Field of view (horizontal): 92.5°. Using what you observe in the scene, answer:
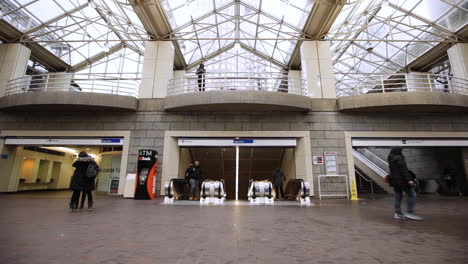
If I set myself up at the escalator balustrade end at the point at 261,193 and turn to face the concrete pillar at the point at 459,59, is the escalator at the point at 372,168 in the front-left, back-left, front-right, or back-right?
front-left

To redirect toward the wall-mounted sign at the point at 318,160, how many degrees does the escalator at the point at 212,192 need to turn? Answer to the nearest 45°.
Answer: approximately 90° to its left

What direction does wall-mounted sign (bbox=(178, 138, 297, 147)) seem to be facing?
toward the camera

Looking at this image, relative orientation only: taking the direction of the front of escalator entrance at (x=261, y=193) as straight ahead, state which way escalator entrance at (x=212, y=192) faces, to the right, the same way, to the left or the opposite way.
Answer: the same way

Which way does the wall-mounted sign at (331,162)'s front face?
toward the camera

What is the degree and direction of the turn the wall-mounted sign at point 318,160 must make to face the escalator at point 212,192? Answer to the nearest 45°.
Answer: approximately 45° to its right

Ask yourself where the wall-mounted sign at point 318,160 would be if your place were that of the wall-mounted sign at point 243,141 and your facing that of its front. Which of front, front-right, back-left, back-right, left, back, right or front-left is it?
left

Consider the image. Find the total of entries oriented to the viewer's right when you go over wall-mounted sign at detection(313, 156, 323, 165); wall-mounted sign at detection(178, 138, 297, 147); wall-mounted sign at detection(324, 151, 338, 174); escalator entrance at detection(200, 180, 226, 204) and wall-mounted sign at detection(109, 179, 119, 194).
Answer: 0

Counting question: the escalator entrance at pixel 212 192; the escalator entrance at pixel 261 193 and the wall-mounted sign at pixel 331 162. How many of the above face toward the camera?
3

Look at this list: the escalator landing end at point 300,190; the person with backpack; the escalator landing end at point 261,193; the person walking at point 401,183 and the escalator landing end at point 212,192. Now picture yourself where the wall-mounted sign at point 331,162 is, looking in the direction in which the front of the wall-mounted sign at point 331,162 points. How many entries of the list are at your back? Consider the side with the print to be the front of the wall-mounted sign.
0

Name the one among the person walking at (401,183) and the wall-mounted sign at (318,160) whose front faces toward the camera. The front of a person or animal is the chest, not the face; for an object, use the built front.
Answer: the wall-mounted sign

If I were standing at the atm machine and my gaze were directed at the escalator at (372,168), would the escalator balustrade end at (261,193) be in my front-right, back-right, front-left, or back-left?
front-right

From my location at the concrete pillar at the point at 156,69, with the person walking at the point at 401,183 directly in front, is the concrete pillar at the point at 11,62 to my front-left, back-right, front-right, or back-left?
back-right

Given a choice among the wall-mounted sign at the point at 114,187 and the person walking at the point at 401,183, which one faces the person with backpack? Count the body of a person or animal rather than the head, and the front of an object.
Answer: the wall-mounted sign

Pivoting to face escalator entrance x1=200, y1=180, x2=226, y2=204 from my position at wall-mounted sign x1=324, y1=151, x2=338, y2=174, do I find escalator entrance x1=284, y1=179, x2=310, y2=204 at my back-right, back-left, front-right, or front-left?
front-left
